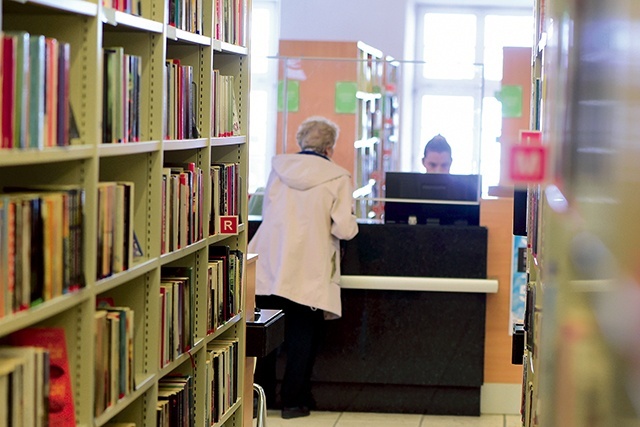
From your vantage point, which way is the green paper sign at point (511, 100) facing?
toward the camera

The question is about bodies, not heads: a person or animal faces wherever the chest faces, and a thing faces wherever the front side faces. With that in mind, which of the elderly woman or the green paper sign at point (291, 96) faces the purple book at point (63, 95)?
the green paper sign

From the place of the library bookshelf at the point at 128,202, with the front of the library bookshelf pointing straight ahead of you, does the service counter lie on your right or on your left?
on your left

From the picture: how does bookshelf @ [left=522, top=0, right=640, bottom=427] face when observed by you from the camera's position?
facing to the left of the viewer

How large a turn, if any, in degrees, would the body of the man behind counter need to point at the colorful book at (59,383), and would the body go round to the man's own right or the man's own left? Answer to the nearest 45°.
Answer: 0° — they already face it

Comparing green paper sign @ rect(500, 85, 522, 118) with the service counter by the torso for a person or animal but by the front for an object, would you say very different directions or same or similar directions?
same or similar directions

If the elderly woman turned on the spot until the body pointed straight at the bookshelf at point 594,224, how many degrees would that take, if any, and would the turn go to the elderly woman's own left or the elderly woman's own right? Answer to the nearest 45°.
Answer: approximately 135° to the elderly woman's own right

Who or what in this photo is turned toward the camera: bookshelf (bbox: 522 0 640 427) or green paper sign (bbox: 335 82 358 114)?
the green paper sign

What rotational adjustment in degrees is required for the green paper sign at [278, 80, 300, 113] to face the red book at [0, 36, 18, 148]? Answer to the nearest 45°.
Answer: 0° — it already faces it

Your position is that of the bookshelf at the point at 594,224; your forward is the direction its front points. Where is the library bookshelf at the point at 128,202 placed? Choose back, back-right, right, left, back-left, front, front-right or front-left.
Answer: front-right

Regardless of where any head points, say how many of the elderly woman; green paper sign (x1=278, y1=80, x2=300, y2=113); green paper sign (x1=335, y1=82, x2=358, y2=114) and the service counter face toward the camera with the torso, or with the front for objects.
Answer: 3

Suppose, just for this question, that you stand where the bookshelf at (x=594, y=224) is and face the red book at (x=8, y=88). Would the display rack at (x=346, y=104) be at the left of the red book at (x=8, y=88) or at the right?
right

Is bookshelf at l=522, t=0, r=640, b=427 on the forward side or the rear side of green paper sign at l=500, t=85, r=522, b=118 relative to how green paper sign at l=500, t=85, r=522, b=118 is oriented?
on the forward side

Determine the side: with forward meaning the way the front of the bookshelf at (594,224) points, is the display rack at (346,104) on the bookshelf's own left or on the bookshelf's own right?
on the bookshelf's own right

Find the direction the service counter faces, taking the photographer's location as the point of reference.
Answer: facing the viewer

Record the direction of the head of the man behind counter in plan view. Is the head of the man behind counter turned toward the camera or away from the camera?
toward the camera
